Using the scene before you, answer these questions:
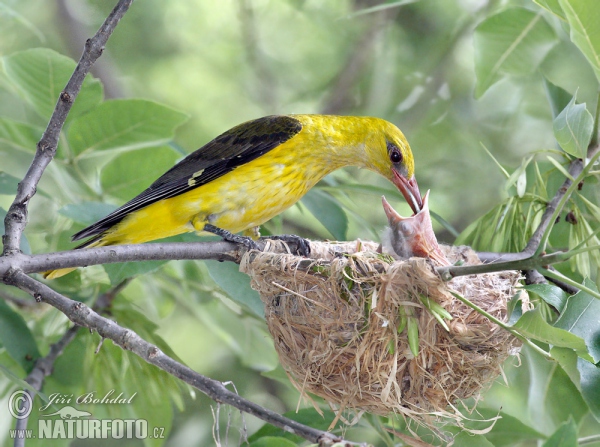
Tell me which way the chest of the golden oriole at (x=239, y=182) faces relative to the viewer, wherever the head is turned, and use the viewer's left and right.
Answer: facing to the right of the viewer

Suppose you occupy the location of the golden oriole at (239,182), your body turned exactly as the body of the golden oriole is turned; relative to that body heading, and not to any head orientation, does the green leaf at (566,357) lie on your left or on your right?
on your right

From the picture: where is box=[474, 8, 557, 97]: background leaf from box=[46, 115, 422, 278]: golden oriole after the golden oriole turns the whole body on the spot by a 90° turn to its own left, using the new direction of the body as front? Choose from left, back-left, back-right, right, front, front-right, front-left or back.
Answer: right

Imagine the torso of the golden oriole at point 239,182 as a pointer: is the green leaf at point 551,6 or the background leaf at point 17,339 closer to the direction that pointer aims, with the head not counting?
the green leaf

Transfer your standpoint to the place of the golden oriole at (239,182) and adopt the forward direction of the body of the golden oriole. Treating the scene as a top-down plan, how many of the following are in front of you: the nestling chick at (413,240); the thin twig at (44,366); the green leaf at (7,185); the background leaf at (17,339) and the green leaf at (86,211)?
1

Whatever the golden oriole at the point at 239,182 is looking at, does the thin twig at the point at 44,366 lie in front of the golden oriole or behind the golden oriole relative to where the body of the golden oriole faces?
behind

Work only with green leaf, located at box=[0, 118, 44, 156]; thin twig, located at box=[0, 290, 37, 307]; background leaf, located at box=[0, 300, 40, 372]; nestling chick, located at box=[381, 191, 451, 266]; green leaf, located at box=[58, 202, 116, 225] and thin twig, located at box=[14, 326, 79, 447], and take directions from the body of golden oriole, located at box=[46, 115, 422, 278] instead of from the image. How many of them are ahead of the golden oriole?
1

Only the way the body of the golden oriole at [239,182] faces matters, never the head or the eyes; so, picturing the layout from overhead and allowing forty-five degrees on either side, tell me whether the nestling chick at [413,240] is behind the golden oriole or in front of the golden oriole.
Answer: in front

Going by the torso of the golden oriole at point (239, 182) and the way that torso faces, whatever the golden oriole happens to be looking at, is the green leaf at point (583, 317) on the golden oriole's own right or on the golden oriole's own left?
on the golden oriole's own right

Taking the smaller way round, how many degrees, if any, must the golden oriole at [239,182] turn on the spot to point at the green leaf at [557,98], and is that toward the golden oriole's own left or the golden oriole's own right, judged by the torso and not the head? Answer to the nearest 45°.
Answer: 0° — it already faces it

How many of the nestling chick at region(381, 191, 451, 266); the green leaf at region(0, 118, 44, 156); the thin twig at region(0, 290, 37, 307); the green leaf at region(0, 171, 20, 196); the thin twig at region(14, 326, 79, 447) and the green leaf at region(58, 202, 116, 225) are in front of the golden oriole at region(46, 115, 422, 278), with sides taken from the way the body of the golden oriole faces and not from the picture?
1
